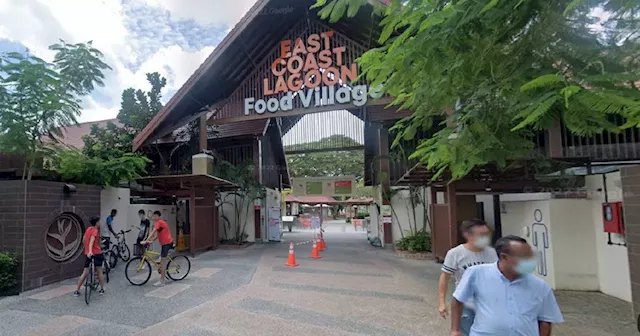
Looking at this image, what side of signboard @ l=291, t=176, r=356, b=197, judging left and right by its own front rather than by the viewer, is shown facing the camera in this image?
front

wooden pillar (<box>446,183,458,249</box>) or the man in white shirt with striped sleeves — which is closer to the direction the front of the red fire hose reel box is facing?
the man in white shirt with striped sleeves

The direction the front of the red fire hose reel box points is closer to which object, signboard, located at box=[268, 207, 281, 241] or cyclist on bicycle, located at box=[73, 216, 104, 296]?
the cyclist on bicycle

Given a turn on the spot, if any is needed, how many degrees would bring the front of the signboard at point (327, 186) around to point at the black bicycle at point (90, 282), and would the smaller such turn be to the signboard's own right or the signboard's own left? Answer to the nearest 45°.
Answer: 0° — it already faces it

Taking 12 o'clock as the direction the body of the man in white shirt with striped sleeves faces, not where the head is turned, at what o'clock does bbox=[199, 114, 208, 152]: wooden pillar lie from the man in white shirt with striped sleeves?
The wooden pillar is roughly at 6 o'clock from the man in white shirt with striped sleeves.

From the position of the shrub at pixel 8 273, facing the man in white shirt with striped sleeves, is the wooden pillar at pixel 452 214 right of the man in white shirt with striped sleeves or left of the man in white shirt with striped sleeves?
left

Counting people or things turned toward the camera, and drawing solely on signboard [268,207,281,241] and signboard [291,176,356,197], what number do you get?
2

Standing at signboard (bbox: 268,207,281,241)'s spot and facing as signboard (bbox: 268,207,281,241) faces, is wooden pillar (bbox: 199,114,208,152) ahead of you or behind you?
ahead

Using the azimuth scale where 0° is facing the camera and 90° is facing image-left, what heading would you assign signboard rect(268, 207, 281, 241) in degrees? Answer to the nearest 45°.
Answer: approximately 0°

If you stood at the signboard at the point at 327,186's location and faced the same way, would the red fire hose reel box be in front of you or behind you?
in front

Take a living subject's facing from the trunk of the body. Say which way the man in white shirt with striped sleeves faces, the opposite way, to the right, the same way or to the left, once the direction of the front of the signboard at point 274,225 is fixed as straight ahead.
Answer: the same way

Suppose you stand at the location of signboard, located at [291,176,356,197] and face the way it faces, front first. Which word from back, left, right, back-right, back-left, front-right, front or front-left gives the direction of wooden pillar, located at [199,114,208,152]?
front-right

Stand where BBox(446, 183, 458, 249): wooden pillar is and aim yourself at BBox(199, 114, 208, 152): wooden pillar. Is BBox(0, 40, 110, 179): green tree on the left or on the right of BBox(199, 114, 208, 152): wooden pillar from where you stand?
left

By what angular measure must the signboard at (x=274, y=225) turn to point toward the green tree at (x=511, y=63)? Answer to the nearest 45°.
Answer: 0° — it already faces it
